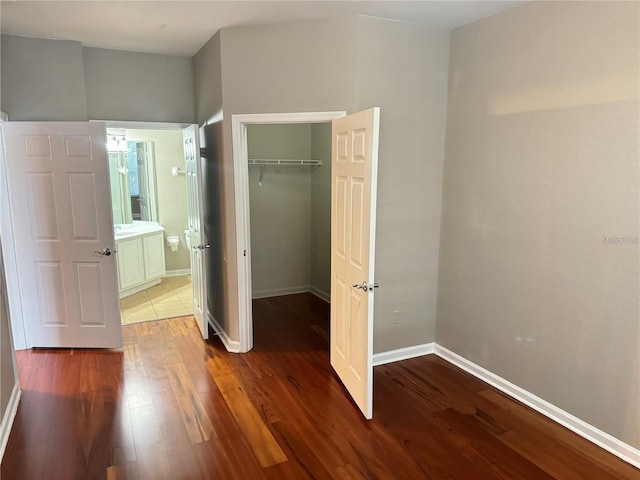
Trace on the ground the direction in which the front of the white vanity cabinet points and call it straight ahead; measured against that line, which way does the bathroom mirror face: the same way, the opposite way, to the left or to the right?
the same way

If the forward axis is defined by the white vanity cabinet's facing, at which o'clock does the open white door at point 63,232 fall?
The open white door is roughly at 2 o'clock from the white vanity cabinet.

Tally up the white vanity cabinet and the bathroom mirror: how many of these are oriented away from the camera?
0

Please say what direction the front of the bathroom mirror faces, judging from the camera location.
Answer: facing the viewer and to the right of the viewer

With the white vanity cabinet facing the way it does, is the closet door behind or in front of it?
in front

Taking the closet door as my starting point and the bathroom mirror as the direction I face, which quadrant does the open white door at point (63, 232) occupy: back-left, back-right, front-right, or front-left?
front-left

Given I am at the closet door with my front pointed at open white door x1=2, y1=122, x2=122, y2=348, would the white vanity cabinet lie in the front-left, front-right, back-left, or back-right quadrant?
front-right
